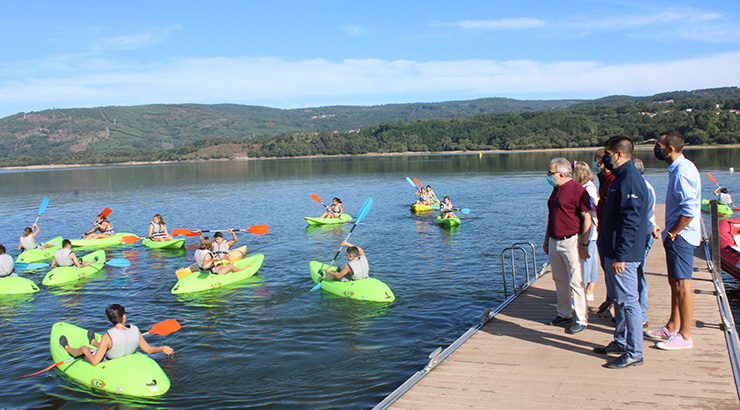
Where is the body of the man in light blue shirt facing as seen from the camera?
to the viewer's left

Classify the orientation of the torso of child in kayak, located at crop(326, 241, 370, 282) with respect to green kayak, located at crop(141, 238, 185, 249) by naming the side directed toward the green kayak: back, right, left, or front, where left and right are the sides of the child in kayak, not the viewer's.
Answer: front

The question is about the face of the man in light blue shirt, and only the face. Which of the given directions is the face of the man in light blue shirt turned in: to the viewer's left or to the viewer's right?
to the viewer's left

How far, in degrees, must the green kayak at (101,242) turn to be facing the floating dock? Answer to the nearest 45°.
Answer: approximately 135° to its left

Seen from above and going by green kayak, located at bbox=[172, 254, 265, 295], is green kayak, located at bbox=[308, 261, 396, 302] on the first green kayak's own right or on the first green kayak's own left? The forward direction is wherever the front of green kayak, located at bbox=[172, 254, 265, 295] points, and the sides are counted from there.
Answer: on the first green kayak's own right

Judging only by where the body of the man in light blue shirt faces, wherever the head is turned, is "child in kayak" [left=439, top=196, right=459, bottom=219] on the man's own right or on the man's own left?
on the man's own right

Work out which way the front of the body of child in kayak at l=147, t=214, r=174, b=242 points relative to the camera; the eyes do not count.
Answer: toward the camera

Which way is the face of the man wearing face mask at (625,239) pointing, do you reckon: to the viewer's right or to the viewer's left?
to the viewer's left
